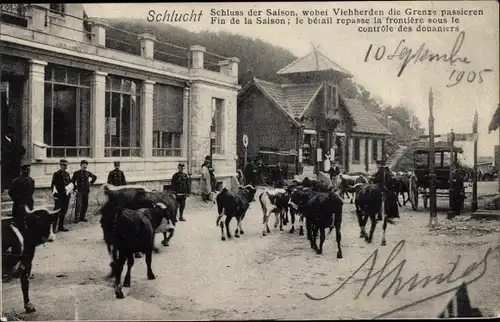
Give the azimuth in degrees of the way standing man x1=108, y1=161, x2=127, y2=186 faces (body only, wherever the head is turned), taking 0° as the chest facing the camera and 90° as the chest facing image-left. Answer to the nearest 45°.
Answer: approximately 0°

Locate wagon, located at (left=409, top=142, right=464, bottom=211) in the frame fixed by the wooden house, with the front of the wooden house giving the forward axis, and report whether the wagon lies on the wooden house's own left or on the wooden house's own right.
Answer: on the wooden house's own left

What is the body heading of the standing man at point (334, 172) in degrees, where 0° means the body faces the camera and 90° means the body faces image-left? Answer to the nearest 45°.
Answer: approximately 0°

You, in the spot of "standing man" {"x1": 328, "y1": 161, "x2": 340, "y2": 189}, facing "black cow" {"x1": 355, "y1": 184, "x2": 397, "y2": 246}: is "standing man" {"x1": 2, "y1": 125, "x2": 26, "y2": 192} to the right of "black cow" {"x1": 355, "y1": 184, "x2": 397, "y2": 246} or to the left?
right

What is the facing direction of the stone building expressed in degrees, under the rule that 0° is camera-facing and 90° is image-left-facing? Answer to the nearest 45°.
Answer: approximately 315°

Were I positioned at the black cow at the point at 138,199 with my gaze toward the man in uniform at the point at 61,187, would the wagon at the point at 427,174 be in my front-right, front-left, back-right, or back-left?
back-right
